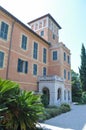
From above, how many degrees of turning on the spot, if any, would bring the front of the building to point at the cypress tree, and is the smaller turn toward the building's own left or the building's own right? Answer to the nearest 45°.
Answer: approximately 90° to the building's own left

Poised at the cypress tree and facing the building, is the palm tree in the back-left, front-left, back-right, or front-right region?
front-left

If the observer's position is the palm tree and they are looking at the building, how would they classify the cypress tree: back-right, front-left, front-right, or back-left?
front-right

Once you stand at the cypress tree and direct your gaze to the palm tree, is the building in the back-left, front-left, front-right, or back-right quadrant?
front-right

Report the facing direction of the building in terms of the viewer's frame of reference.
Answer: facing the viewer and to the right of the viewer

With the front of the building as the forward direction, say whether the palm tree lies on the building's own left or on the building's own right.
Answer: on the building's own right
